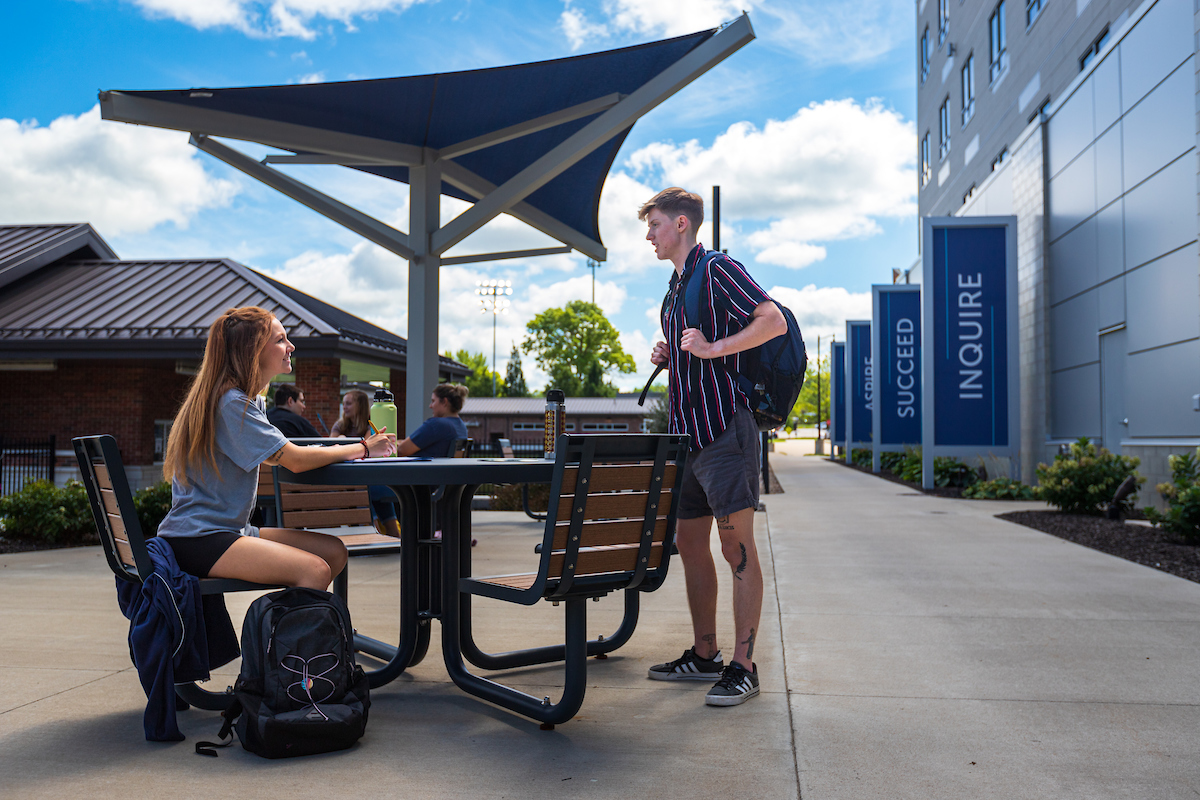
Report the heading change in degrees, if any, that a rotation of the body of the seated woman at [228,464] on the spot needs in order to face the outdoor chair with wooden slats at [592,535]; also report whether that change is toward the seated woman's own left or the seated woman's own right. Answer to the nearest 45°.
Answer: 0° — they already face it

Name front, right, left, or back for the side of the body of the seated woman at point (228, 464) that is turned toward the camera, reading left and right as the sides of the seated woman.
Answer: right

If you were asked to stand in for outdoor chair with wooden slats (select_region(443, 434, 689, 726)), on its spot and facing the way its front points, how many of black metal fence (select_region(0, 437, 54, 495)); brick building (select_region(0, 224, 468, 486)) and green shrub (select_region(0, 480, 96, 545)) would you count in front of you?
3

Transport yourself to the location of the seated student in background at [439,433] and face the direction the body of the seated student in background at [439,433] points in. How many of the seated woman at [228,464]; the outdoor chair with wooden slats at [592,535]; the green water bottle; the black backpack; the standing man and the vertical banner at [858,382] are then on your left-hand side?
5

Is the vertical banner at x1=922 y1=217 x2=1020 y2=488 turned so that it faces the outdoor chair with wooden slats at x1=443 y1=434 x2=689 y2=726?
yes

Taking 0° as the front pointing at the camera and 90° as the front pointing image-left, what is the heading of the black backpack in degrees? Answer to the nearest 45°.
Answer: approximately 0°

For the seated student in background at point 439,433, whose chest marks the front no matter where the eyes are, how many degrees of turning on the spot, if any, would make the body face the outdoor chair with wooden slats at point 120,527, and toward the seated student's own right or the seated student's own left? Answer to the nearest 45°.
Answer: approximately 90° to the seated student's own left

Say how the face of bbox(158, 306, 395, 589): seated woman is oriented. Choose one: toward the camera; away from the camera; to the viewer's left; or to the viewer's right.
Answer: to the viewer's right
